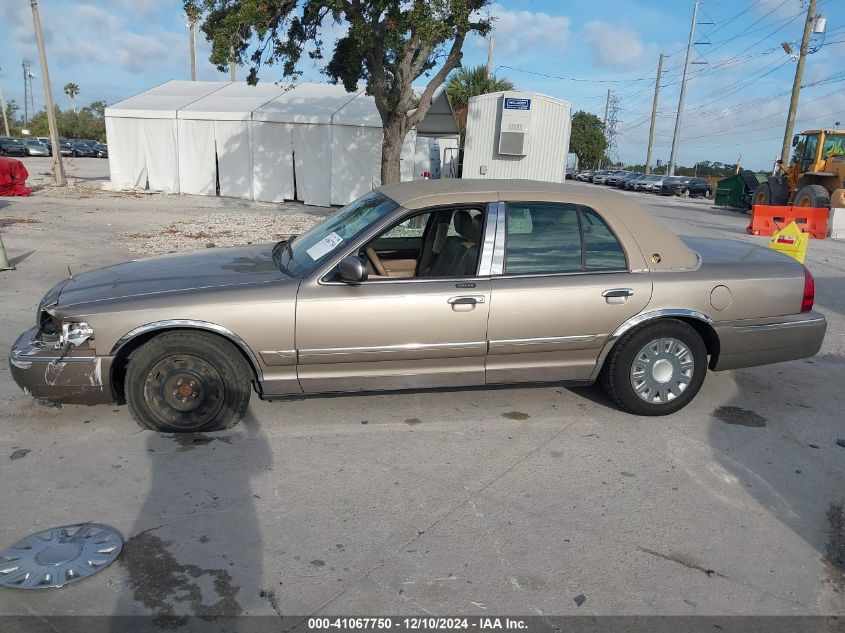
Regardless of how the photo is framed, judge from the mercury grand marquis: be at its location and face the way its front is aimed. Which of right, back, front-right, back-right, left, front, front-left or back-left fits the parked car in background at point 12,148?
front-right

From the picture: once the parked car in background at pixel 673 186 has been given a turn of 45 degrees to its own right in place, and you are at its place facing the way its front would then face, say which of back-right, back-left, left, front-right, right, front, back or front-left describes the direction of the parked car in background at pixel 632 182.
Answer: front-right

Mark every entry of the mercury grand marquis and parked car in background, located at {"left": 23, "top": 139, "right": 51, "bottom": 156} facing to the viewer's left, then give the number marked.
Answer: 1

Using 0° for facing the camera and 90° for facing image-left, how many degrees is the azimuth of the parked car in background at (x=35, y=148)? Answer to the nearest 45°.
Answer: approximately 315°

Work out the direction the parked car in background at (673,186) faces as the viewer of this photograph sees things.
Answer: facing the viewer and to the left of the viewer

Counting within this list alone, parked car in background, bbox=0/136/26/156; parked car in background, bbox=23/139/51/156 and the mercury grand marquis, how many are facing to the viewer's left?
1

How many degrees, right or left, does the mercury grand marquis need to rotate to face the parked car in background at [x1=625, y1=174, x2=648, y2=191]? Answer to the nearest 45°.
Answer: approximately 90° to its right

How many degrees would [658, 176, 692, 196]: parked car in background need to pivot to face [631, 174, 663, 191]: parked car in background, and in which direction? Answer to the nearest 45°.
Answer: approximately 90° to its right

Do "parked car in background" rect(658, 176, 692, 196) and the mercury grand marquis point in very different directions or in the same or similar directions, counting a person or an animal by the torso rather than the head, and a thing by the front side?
same or similar directions

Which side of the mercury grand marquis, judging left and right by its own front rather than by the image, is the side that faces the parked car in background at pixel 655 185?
right

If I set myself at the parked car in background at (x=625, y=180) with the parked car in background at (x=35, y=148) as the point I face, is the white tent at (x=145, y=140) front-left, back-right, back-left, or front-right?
front-left

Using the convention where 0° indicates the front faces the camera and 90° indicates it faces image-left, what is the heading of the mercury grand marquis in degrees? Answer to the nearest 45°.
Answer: approximately 90°

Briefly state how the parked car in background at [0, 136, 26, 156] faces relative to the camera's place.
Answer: facing the viewer and to the right of the viewer
